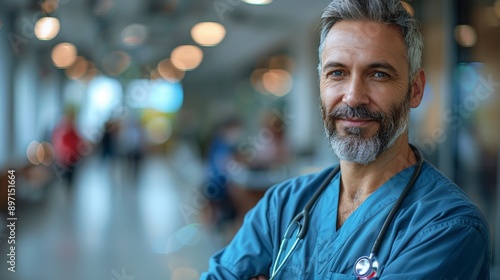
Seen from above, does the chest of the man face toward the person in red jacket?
no

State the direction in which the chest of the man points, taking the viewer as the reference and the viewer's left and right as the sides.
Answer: facing the viewer and to the left of the viewer
